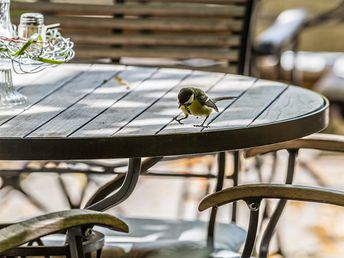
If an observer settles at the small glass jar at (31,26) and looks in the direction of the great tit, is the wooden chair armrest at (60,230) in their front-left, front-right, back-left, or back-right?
front-right

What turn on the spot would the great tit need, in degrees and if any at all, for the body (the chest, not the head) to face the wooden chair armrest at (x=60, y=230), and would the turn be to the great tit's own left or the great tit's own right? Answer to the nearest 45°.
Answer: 0° — it already faces it

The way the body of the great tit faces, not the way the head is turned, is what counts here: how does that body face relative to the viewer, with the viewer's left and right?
facing the viewer and to the left of the viewer

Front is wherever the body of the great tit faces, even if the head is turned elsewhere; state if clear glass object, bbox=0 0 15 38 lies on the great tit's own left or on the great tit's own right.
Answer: on the great tit's own right

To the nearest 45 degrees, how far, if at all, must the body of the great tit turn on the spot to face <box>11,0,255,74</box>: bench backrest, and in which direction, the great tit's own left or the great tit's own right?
approximately 135° to the great tit's own right

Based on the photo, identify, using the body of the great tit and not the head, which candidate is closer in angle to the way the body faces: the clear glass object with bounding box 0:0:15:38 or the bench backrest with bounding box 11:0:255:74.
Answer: the clear glass object

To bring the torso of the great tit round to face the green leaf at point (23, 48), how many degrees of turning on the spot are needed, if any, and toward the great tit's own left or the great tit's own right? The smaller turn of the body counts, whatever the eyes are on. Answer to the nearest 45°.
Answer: approximately 45° to the great tit's own right
